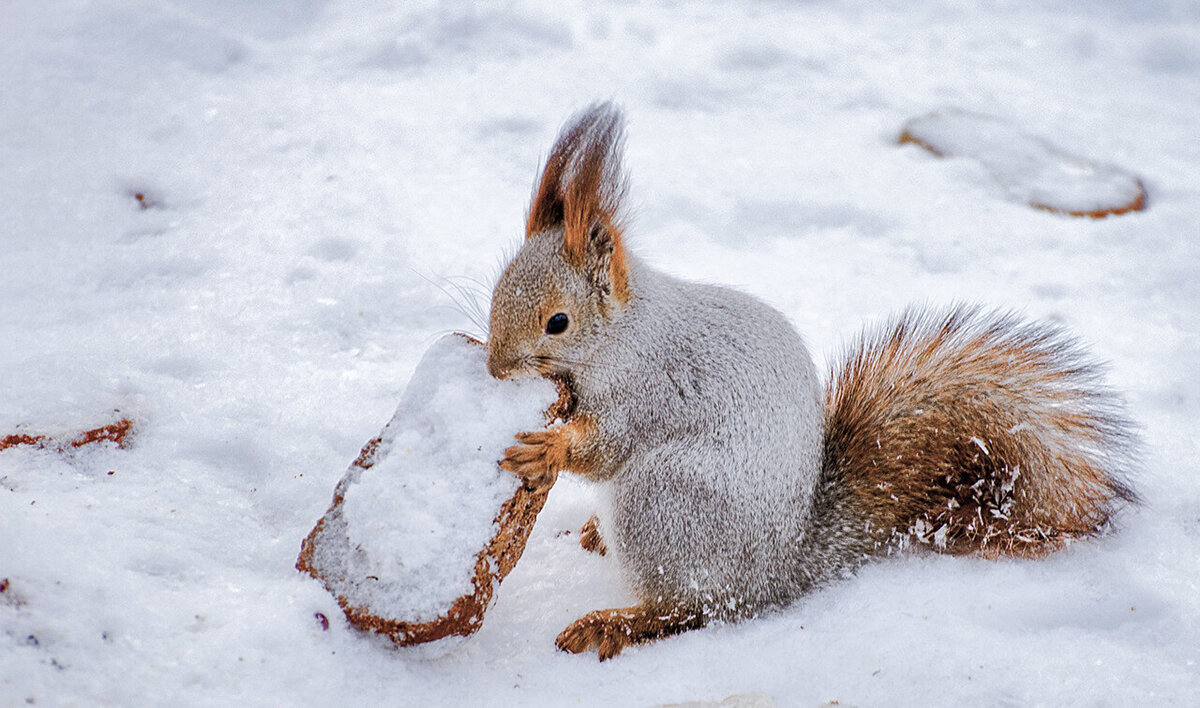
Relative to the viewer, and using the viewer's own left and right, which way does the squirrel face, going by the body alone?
facing to the left of the viewer
